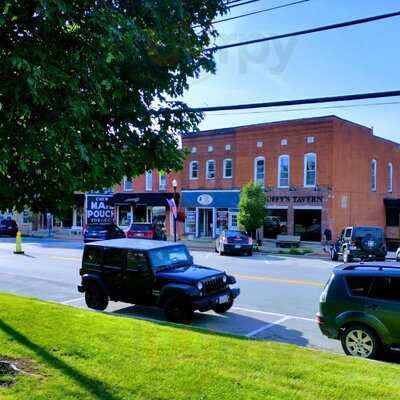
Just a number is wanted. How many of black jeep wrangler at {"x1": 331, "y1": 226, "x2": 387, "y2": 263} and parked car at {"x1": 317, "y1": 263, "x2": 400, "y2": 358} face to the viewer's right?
1

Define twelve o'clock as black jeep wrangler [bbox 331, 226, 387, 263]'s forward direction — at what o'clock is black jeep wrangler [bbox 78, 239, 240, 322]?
black jeep wrangler [bbox 78, 239, 240, 322] is roughly at 8 o'clock from black jeep wrangler [bbox 331, 226, 387, 263].

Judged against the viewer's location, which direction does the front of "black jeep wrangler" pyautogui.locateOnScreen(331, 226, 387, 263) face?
facing away from the viewer and to the left of the viewer

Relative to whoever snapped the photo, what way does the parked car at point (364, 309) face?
facing to the right of the viewer

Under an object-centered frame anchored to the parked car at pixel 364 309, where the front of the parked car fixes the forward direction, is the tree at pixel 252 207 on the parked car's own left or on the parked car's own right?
on the parked car's own left

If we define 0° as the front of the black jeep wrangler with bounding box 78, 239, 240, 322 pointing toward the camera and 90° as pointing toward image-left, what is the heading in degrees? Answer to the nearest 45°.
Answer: approximately 315°

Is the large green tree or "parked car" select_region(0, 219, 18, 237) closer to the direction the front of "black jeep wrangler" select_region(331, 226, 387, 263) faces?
the parked car
